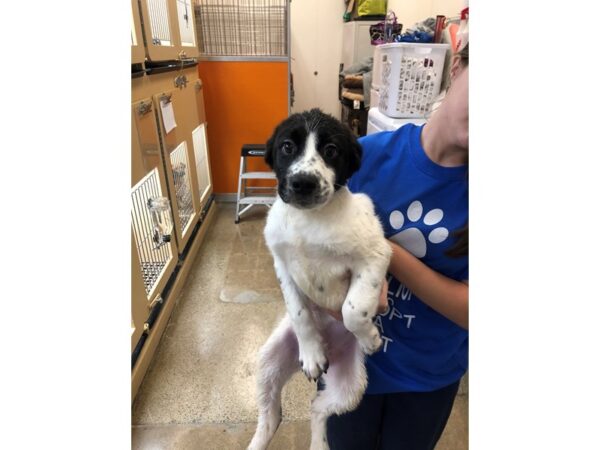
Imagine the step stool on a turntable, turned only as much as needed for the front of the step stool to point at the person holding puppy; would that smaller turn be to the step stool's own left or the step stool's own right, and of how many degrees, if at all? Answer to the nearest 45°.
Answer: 0° — it already faces them

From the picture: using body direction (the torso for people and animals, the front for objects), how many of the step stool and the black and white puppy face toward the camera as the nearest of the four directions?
2

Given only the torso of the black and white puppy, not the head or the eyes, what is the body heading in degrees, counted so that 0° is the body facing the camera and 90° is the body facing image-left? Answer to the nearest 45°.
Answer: approximately 0°

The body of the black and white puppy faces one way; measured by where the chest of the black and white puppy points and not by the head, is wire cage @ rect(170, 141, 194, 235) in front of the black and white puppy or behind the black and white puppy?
behind

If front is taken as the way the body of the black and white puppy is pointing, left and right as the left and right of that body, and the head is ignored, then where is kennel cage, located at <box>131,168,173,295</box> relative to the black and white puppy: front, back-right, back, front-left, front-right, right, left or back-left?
back-right

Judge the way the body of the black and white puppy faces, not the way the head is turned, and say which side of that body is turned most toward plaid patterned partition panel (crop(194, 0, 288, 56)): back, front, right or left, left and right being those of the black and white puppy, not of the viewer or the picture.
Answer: back

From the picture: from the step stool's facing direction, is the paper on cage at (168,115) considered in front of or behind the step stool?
in front

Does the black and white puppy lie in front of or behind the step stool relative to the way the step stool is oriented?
in front

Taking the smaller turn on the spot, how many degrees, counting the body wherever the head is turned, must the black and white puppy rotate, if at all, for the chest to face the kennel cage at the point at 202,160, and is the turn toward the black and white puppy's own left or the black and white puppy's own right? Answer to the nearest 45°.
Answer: approximately 135° to the black and white puppy's own right

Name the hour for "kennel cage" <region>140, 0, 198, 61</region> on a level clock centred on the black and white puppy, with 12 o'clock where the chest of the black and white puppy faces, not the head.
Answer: The kennel cage is roughly at 5 o'clock from the black and white puppy.

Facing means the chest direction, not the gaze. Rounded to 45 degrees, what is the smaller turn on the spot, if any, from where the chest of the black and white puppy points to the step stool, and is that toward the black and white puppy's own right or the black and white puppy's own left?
approximately 180°
